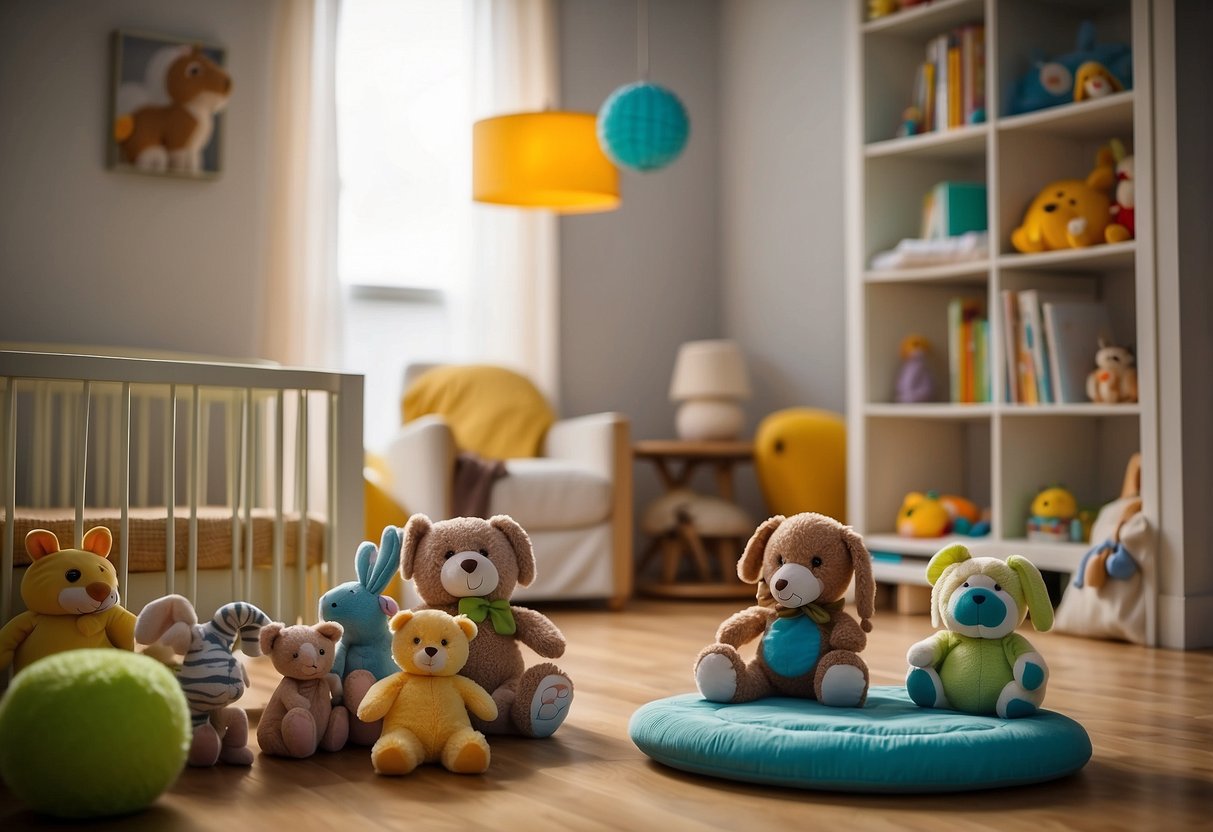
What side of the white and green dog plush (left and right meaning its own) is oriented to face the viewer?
front

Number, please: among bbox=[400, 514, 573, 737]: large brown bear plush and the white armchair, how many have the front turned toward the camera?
2

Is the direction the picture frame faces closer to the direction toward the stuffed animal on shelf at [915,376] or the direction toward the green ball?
the green ball

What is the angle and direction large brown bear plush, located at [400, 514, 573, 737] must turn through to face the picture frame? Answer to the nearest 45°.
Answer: approximately 135° to its right

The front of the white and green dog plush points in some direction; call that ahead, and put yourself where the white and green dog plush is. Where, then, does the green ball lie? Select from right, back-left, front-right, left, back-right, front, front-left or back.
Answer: front-right

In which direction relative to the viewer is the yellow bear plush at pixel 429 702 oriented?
toward the camera

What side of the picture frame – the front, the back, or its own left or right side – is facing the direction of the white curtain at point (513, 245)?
left

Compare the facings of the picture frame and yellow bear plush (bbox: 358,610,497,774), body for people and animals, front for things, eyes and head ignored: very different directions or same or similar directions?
same or similar directions

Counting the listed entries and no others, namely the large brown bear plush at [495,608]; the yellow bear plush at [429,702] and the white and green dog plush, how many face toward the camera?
3

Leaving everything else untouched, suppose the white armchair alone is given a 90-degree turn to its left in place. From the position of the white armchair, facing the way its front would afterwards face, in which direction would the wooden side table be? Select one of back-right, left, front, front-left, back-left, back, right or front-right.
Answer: front-left

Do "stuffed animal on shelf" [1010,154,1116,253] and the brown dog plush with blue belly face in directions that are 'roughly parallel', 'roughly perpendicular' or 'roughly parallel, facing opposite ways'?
roughly parallel

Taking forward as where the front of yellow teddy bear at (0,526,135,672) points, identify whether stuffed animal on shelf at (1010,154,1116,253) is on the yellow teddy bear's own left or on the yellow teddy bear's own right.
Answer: on the yellow teddy bear's own left
